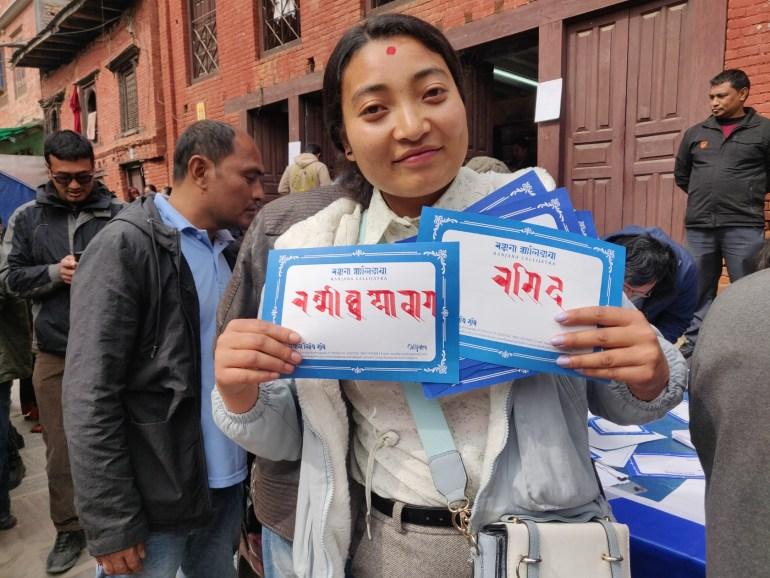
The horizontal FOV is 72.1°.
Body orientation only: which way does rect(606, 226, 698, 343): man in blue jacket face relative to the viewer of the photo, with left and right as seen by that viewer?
facing the viewer and to the left of the viewer

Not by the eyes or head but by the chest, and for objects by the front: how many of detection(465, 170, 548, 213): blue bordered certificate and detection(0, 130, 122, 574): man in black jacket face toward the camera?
2

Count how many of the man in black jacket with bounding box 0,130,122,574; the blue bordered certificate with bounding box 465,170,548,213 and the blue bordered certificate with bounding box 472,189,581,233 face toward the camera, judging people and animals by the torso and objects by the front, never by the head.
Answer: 3

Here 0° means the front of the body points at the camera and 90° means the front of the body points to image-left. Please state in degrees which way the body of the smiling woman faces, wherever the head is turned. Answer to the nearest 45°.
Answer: approximately 0°

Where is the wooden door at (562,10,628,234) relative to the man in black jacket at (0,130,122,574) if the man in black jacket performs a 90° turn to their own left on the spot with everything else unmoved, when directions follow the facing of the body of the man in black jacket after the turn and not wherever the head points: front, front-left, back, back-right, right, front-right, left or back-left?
front

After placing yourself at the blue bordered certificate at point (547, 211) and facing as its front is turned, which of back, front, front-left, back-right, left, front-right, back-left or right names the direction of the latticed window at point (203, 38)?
back-right

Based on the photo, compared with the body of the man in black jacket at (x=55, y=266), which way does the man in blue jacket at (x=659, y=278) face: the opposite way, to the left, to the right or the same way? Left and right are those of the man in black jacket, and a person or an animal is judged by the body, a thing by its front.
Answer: to the right

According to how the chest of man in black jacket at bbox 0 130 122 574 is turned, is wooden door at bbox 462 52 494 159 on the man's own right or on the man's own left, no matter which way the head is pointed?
on the man's own left

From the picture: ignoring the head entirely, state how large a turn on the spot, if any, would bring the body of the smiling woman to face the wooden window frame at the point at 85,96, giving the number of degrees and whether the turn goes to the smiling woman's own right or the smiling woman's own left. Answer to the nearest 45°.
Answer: approximately 135° to the smiling woman's own right

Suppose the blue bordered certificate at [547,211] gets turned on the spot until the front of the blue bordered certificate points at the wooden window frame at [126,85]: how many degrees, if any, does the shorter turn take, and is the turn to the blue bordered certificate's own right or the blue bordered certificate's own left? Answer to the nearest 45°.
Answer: approximately 135° to the blue bordered certificate's own right
